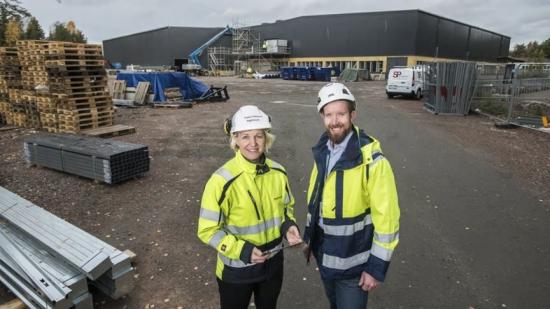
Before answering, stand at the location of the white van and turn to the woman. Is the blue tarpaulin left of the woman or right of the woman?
right

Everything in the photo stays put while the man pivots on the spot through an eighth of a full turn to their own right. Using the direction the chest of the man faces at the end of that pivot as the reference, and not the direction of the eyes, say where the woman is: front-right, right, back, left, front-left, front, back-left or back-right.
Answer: front

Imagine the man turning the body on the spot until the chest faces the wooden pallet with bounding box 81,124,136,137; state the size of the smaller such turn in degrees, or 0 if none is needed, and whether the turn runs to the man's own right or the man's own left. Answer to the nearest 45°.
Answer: approximately 90° to the man's own right

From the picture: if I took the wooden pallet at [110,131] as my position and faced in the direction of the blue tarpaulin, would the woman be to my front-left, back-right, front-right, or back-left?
back-right

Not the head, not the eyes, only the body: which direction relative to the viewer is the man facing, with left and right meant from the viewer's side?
facing the viewer and to the left of the viewer

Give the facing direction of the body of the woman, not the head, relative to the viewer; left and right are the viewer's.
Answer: facing the viewer and to the right of the viewer

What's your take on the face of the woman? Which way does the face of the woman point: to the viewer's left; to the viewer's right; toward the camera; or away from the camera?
toward the camera

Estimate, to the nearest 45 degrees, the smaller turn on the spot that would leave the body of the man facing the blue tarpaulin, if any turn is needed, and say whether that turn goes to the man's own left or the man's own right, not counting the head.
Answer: approximately 90° to the man's own right

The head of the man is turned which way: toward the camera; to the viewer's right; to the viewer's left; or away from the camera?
toward the camera
